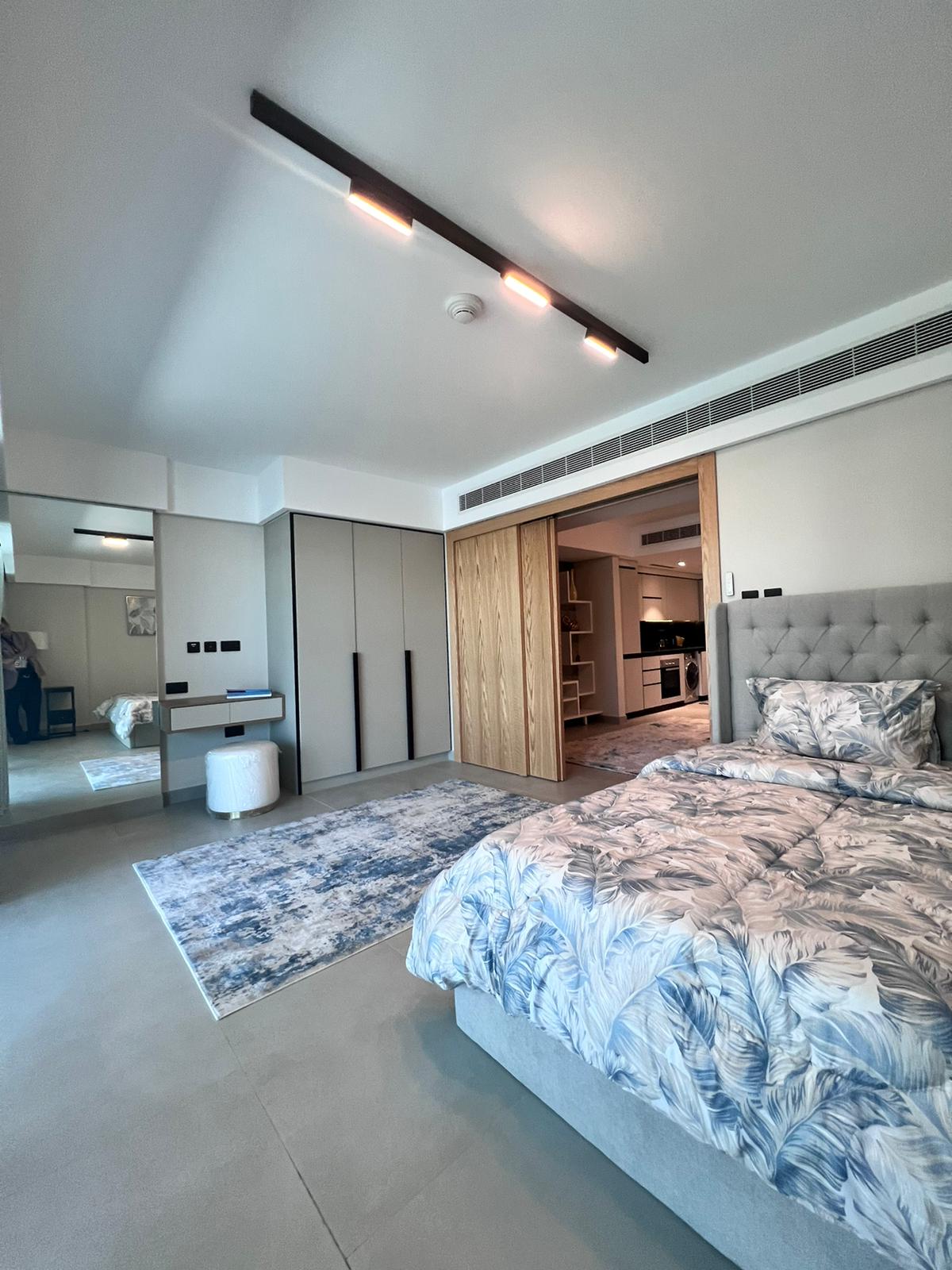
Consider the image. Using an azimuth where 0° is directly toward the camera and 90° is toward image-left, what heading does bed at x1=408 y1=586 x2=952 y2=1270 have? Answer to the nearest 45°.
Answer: approximately 45°

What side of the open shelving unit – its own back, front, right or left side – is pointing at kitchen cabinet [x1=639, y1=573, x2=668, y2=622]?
left

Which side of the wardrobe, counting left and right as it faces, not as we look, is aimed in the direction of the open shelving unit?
left

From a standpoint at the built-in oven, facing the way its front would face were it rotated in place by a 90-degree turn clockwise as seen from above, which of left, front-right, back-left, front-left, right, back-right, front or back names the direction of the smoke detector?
front-left

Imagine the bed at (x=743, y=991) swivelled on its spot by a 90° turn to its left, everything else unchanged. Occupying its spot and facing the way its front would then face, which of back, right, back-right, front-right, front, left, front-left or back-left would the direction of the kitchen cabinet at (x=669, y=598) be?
back-left

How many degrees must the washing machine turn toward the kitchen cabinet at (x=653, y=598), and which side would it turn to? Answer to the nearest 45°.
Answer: approximately 90° to its right

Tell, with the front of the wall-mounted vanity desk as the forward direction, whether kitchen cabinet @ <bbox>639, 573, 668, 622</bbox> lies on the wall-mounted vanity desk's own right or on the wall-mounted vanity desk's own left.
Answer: on the wall-mounted vanity desk's own left

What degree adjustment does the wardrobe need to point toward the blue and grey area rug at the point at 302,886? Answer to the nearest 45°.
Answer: approximately 45° to its right

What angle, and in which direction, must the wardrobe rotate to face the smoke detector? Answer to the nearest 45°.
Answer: approximately 45° to its right

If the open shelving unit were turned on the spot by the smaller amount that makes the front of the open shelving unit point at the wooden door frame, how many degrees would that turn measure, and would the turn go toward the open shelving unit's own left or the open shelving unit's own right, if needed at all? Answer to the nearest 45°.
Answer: approximately 45° to the open shelving unit's own right

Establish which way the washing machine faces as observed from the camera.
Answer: facing the viewer and to the right of the viewer

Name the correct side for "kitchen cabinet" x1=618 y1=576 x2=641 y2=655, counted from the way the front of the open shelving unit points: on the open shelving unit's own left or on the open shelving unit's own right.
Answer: on the open shelving unit's own left

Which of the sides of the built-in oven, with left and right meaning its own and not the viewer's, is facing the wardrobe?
right
